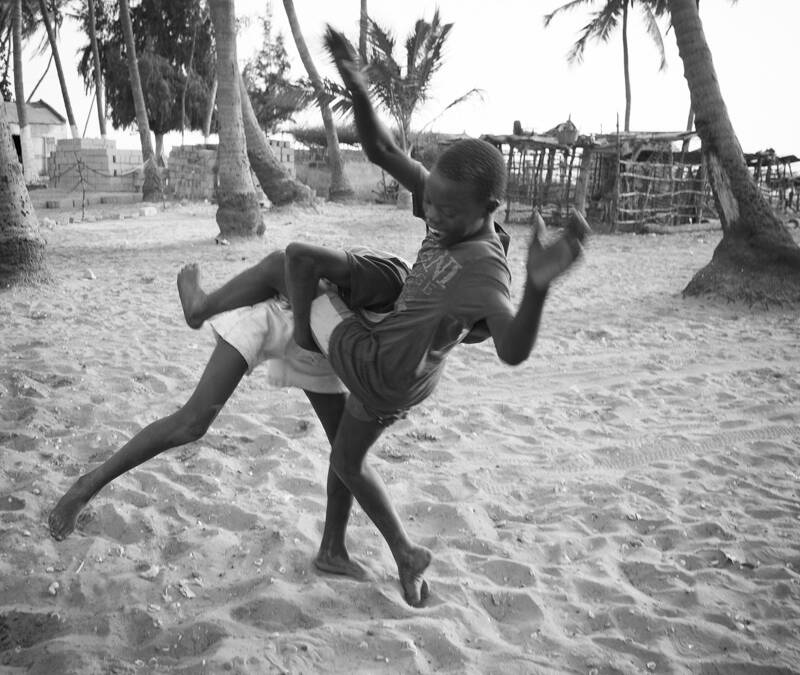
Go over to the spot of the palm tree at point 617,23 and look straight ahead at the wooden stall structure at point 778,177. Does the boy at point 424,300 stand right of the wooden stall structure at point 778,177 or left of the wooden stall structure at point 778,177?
right

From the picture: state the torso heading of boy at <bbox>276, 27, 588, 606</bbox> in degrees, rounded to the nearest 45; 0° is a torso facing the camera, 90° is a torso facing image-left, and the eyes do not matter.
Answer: approximately 45°

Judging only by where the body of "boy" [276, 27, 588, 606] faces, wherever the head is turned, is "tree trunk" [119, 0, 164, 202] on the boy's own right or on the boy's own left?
on the boy's own right

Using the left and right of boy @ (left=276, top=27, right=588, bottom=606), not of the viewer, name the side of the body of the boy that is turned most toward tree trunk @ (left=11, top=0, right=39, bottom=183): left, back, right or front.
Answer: right

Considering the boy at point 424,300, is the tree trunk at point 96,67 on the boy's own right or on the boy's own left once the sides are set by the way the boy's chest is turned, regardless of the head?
on the boy's own right

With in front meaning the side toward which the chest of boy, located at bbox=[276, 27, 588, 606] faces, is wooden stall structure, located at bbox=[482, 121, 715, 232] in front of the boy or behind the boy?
behind

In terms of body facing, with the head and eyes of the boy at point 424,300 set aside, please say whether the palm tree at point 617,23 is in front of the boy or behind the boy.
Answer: behind
